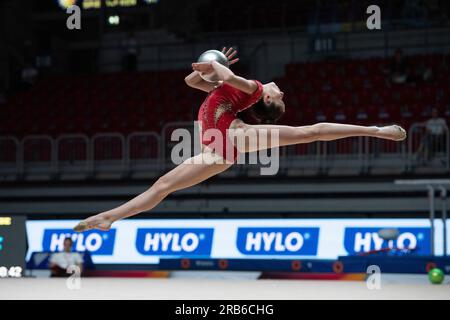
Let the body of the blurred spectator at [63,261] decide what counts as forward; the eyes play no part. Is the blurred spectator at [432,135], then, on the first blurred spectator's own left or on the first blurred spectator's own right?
on the first blurred spectator's own left

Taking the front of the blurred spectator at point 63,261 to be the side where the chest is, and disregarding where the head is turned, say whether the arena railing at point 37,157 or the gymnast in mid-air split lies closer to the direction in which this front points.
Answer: the gymnast in mid-air split

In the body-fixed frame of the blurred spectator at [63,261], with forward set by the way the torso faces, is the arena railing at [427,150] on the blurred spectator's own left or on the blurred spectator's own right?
on the blurred spectator's own left

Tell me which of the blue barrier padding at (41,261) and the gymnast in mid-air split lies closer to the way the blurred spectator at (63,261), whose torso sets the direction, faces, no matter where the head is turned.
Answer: the gymnast in mid-air split

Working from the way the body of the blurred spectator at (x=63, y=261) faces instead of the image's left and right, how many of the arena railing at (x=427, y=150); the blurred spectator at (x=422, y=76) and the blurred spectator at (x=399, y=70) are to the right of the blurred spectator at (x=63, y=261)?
0

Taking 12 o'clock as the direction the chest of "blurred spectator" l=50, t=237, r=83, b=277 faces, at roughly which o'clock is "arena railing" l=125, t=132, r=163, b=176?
The arena railing is roughly at 7 o'clock from the blurred spectator.

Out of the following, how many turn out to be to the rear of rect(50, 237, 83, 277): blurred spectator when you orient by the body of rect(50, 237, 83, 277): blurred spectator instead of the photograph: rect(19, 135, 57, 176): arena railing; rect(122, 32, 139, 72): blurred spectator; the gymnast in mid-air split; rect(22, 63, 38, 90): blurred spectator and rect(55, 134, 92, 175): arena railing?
4

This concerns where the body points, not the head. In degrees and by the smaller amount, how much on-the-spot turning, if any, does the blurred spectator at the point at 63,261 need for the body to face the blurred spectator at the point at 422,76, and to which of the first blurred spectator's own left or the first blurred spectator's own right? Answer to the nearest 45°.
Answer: approximately 90° to the first blurred spectator's own left

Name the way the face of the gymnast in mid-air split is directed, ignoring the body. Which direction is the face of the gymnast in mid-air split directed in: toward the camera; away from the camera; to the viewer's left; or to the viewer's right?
to the viewer's right

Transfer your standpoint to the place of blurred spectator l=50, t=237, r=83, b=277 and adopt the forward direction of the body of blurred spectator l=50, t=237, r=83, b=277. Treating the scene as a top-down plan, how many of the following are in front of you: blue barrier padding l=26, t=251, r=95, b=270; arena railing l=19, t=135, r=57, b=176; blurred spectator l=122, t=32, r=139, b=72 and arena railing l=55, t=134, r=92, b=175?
0

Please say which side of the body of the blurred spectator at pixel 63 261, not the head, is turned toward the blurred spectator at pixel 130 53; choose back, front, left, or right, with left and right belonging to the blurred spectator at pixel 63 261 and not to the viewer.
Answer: back

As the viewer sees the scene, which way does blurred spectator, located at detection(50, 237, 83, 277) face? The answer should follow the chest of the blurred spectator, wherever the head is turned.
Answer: toward the camera

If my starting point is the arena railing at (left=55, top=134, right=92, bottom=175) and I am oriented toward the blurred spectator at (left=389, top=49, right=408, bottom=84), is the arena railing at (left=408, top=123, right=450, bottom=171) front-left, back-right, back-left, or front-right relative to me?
front-right

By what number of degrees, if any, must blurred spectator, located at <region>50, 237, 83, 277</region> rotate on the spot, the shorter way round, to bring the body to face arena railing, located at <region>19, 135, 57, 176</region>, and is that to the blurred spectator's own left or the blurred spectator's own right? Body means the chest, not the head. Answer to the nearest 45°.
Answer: approximately 180°

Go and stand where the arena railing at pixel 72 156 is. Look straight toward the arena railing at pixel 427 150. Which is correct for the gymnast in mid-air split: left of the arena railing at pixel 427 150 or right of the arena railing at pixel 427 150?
right

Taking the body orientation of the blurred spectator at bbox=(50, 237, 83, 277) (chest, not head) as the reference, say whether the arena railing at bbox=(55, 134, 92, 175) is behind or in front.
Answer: behind

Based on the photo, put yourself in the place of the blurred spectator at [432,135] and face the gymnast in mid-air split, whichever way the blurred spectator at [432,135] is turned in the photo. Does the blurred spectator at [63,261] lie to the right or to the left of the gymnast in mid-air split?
right
